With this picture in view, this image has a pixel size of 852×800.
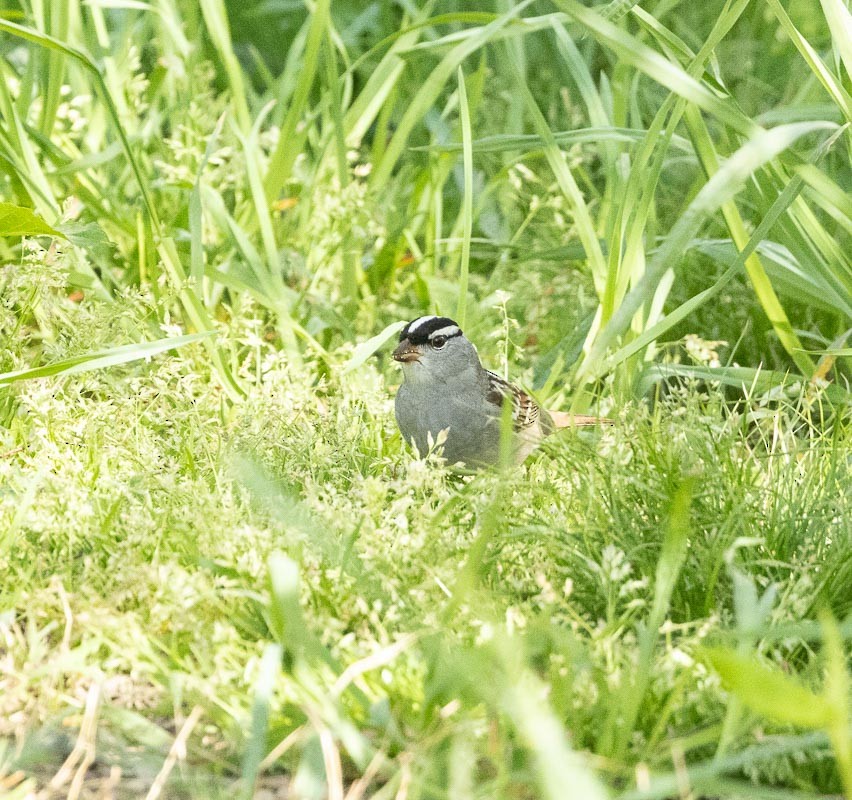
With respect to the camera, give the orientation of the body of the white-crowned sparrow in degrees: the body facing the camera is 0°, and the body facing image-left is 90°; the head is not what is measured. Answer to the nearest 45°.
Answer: approximately 45°
